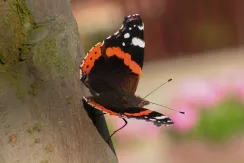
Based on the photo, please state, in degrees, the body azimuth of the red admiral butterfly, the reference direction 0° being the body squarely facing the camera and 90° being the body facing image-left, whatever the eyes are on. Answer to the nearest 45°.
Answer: approximately 270°

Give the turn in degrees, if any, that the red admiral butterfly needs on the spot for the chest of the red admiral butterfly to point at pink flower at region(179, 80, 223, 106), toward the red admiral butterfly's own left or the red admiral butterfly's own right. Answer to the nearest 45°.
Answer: approximately 90° to the red admiral butterfly's own left
